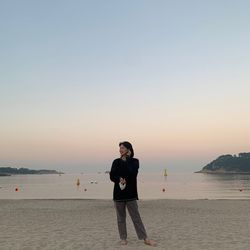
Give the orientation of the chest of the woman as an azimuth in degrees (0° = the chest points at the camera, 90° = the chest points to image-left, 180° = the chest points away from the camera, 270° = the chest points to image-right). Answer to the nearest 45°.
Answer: approximately 0°
